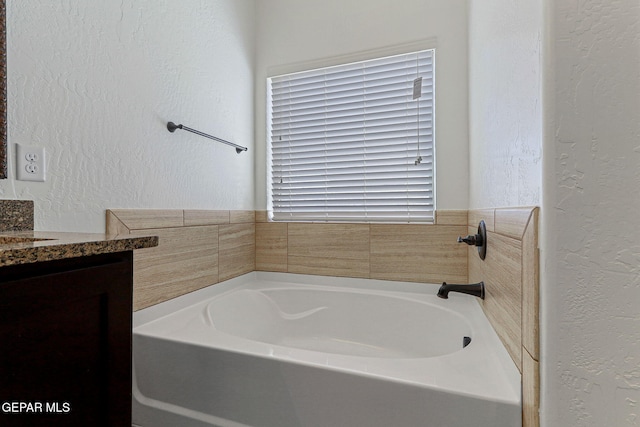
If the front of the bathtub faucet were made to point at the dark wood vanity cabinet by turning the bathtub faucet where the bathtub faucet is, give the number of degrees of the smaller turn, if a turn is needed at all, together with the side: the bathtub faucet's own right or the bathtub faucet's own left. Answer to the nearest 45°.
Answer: approximately 45° to the bathtub faucet's own left

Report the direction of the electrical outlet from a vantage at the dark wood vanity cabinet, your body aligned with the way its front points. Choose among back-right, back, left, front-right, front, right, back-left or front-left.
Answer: back-left

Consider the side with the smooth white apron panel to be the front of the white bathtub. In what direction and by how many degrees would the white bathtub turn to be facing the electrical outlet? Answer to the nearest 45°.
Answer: approximately 90° to its right

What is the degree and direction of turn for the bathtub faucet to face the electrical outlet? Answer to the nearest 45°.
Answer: approximately 45° to its left

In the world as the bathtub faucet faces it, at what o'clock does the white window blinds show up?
The white window blinds is roughly at 1 o'clock from the bathtub faucet.

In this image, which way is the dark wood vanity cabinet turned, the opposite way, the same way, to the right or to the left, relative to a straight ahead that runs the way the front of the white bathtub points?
to the left

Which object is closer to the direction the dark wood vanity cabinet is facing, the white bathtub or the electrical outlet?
the white bathtub

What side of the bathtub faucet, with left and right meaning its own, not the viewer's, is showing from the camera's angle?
left

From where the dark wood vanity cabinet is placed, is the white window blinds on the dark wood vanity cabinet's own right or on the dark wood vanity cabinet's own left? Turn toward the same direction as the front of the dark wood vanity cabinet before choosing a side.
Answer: on the dark wood vanity cabinet's own left

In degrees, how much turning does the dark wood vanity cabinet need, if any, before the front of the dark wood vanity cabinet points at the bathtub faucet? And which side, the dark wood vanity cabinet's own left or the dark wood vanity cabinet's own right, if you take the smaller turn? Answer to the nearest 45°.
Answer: approximately 45° to the dark wood vanity cabinet's own left
